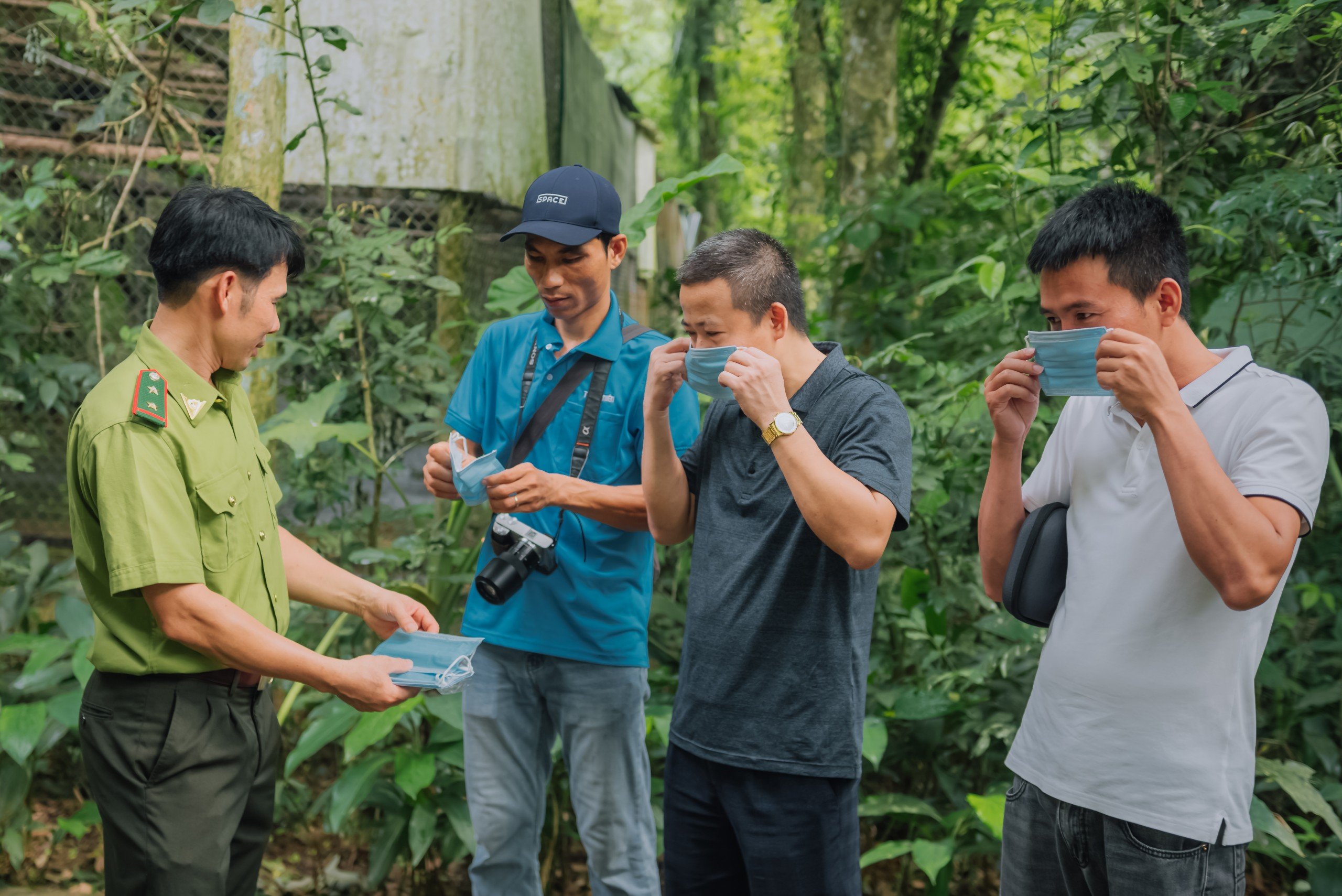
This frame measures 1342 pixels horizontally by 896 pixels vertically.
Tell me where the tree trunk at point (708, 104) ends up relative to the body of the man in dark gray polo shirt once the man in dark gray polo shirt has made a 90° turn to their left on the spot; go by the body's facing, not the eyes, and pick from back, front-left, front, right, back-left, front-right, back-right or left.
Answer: back-left

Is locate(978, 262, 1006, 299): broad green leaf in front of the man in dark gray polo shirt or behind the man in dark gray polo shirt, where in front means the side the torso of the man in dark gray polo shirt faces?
behind

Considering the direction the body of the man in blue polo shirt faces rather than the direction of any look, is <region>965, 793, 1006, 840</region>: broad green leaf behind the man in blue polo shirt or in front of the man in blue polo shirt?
behind

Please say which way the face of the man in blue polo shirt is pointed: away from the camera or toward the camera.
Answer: toward the camera

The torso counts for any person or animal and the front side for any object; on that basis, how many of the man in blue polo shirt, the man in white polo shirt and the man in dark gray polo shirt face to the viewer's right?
0

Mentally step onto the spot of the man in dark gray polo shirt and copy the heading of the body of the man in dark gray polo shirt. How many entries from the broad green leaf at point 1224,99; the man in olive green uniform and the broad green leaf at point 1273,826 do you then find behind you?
2

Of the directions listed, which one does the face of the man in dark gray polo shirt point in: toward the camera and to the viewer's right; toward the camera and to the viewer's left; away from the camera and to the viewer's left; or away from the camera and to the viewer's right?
toward the camera and to the viewer's left

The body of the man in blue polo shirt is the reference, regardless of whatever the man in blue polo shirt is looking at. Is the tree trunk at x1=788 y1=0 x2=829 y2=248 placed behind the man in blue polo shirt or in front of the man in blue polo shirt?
behind

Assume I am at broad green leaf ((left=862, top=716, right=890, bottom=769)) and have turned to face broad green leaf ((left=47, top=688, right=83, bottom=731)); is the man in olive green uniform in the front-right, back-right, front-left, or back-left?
front-left

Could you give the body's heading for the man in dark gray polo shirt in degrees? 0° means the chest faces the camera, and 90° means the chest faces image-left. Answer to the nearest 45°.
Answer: approximately 45°

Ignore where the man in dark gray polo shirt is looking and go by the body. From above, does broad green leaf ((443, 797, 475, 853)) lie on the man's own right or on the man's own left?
on the man's own right

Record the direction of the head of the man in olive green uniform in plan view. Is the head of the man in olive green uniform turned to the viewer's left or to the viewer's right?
to the viewer's right

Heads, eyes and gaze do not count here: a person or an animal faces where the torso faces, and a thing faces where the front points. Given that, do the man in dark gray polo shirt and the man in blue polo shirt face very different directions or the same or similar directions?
same or similar directions
